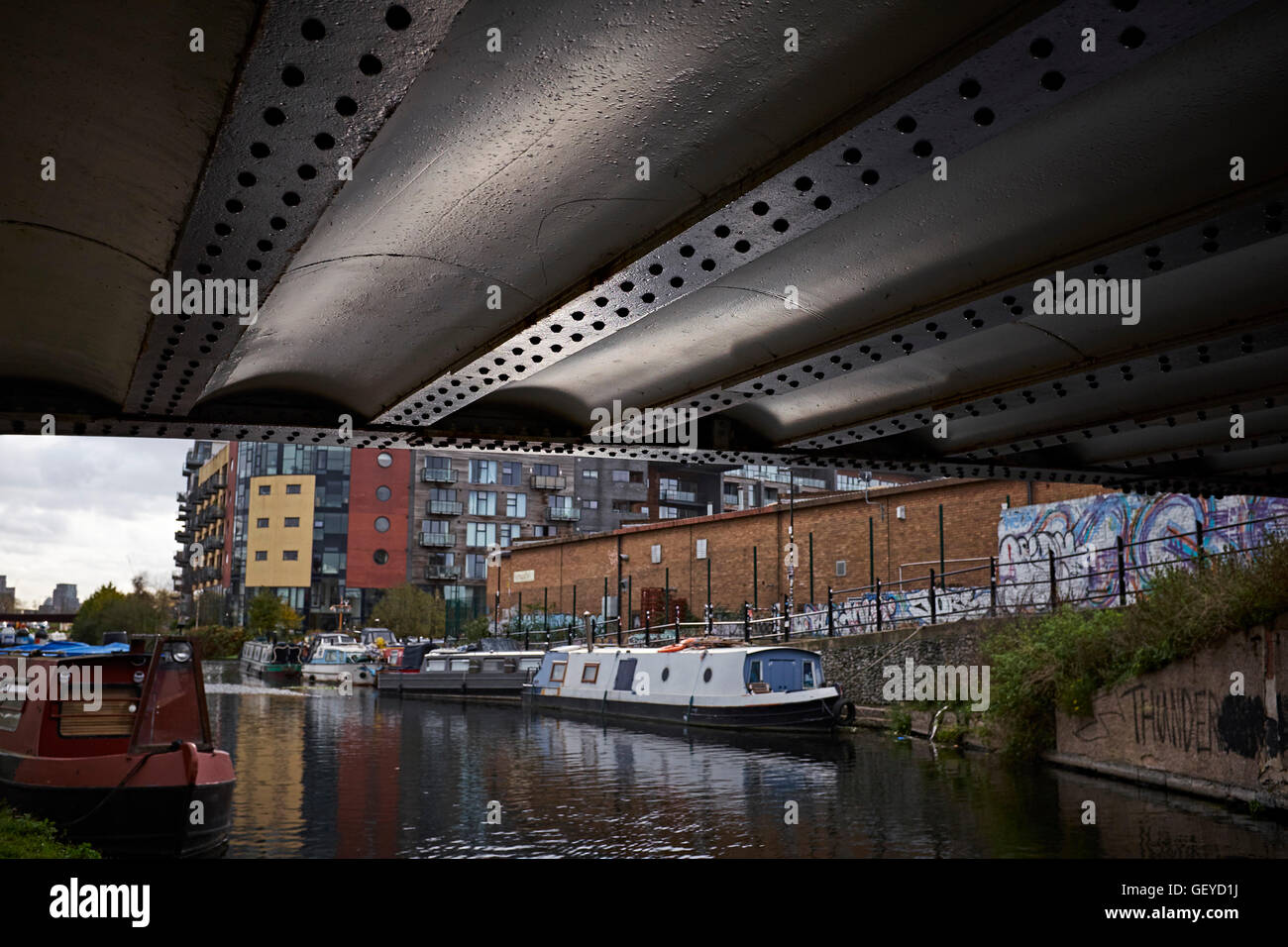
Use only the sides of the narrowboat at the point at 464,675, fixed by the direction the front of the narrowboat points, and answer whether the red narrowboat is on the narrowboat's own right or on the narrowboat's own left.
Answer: on the narrowboat's own left

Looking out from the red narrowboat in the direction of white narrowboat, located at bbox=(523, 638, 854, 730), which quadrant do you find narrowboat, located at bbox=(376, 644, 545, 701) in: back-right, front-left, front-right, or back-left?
front-left

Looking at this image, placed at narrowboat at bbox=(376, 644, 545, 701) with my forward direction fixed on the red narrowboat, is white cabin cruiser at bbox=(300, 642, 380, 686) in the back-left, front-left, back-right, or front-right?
back-right

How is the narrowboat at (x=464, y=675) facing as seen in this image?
to the viewer's left
